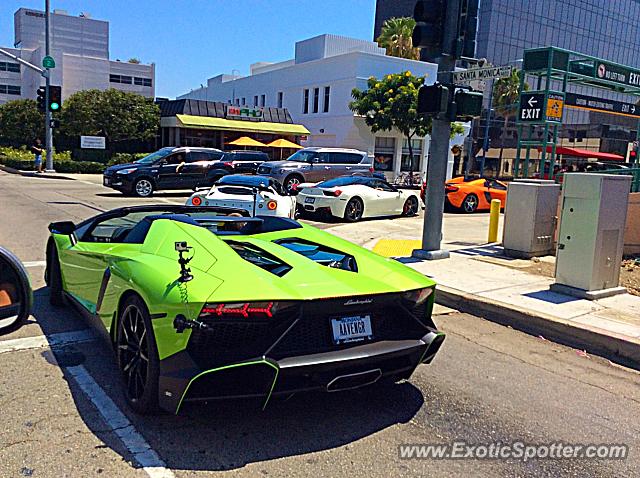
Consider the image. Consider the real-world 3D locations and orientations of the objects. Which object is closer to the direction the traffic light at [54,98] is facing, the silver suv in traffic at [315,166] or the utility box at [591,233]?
the utility box

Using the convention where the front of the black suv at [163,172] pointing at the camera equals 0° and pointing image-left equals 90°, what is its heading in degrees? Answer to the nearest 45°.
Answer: approximately 45°

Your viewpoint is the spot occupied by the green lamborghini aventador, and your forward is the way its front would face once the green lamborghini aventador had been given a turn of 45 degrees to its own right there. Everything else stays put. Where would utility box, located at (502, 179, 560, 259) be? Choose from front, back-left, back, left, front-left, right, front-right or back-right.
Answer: front-right

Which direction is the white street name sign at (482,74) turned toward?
toward the camera

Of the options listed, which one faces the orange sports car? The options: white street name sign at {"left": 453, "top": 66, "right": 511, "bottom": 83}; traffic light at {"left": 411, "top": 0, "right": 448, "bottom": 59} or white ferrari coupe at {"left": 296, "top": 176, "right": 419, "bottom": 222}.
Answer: the white ferrari coupe

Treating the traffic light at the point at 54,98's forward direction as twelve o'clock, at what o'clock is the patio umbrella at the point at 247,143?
The patio umbrella is roughly at 8 o'clock from the traffic light.

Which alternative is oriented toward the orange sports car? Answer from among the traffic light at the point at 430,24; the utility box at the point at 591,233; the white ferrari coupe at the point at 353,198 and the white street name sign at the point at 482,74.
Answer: the white ferrari coupe

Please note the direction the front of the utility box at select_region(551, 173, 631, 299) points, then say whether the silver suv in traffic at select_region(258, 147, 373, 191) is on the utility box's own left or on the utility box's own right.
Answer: on the utility box's own right

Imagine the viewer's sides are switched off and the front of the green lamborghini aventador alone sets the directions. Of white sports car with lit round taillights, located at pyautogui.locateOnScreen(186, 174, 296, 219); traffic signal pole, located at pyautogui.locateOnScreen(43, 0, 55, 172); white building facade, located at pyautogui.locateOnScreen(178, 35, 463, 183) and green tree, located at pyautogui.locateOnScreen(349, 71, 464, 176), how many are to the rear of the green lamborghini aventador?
0

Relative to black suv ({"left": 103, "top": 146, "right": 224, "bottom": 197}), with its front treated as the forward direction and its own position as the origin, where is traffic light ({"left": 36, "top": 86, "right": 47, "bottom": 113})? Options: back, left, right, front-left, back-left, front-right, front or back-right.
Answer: right

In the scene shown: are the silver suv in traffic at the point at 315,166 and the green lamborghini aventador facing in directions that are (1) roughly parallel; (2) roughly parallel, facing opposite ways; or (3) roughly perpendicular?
roughly perpendicular

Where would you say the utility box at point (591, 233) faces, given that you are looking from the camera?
facing the viewer and to the left of the viewer

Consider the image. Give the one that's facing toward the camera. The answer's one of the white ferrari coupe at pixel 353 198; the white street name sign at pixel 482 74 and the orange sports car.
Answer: the white street name sign

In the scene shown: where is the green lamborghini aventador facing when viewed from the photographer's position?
facing away from the viewer and to the left of the viewer

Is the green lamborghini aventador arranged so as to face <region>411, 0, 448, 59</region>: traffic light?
no

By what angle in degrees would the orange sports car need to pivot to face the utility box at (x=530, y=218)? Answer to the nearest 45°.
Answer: approximately 135° to its right

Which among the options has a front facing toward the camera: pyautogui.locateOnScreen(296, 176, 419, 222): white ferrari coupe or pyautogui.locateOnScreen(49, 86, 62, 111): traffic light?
the traffic light

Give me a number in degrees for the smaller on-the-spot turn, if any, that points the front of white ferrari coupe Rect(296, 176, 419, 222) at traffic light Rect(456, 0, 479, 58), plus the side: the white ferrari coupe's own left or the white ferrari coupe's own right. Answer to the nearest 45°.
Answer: approximately 135° to the white ferrari coupe's own right
